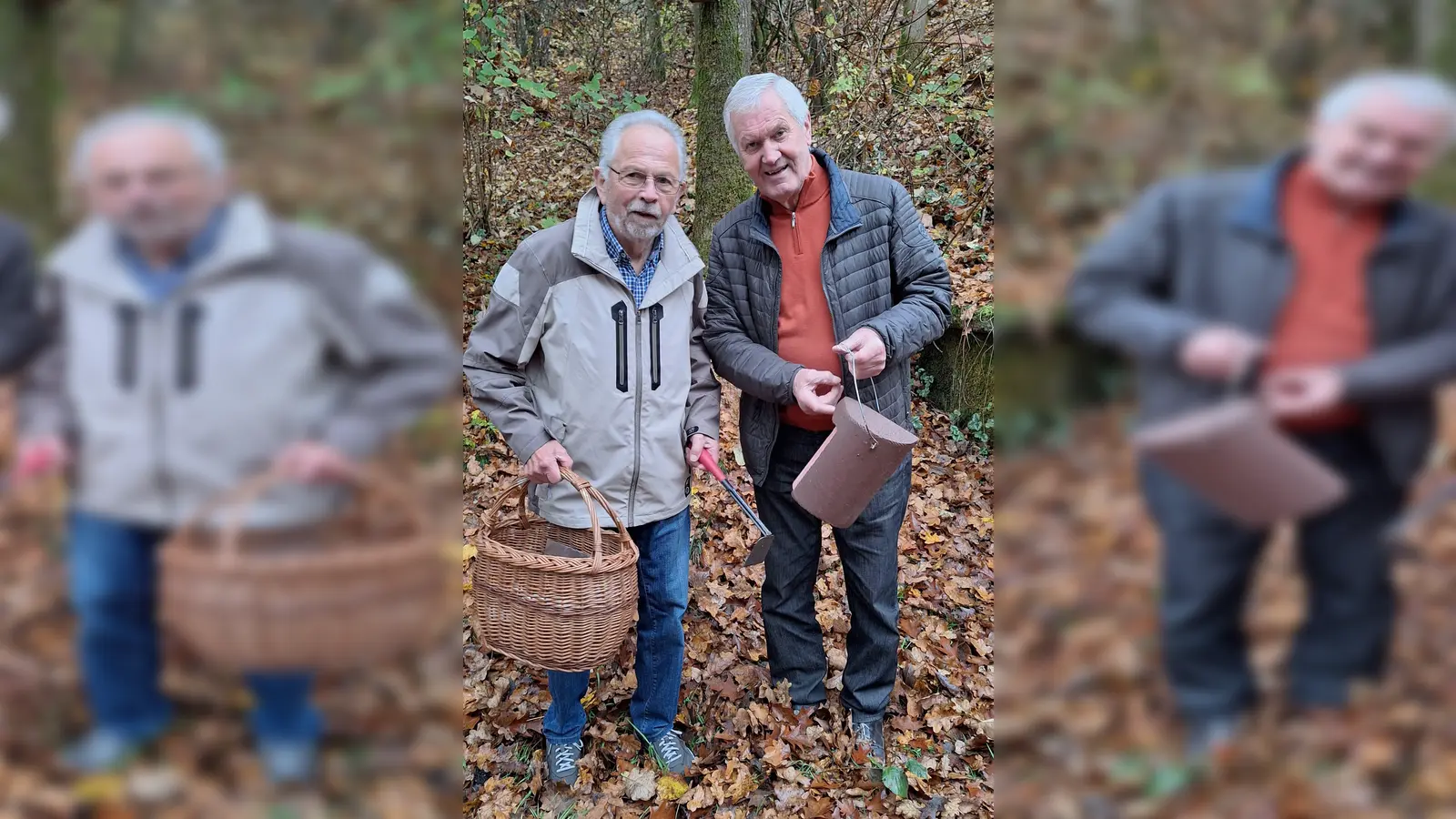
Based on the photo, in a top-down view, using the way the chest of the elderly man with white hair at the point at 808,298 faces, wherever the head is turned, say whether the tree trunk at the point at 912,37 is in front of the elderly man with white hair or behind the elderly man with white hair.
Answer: behind

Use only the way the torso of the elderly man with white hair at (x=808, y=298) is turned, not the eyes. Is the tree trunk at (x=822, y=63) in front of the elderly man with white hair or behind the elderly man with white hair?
behind
